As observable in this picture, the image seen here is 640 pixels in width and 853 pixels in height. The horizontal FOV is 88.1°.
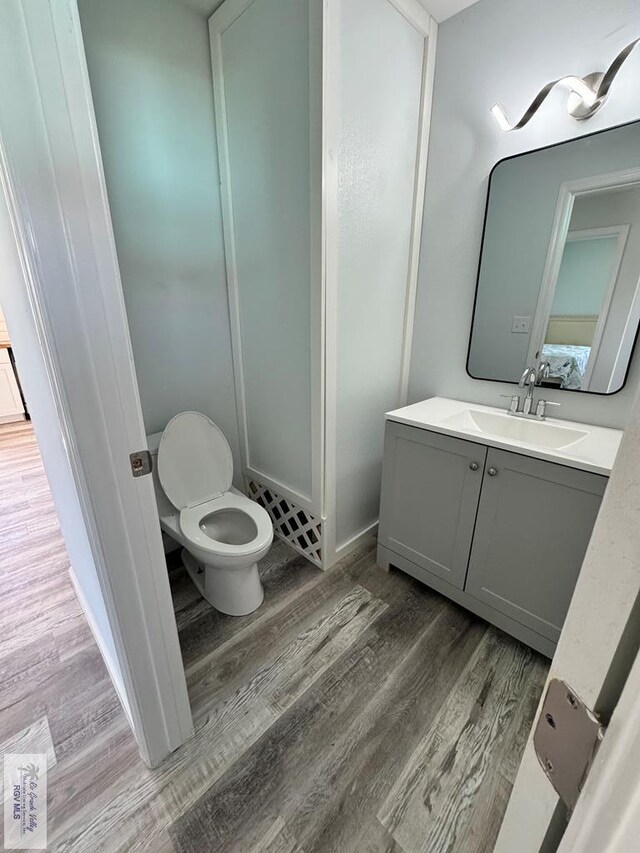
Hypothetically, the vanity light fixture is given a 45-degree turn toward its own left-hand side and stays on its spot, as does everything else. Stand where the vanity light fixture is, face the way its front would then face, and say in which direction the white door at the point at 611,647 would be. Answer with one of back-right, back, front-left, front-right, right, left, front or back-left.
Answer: front

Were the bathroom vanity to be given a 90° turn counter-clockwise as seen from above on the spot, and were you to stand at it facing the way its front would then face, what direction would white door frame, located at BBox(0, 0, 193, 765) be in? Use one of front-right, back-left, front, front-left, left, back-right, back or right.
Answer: right

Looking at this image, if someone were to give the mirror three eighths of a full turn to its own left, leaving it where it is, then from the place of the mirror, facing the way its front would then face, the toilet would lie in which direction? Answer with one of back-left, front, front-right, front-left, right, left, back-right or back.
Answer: back-right

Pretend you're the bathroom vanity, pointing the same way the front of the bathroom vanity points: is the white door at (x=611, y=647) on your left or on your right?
on your left

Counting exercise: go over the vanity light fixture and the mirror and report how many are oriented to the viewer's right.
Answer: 0

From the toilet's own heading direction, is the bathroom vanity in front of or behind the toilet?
in front

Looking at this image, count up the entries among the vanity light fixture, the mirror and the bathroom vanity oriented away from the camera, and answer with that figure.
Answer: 0

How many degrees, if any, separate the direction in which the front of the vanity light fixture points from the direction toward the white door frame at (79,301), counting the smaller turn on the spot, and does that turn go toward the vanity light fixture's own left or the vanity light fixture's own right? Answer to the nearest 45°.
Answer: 0° — it already faces it

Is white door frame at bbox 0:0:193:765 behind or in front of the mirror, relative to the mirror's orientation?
in front

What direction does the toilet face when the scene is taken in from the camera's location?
facing the viewer and to the right of the viewer

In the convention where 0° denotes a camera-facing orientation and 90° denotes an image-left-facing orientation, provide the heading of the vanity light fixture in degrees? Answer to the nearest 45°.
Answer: approximately 45°

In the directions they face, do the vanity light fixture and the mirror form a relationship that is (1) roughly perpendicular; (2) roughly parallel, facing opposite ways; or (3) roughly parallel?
roughly parallel

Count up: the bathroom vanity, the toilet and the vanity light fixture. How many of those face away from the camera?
0
